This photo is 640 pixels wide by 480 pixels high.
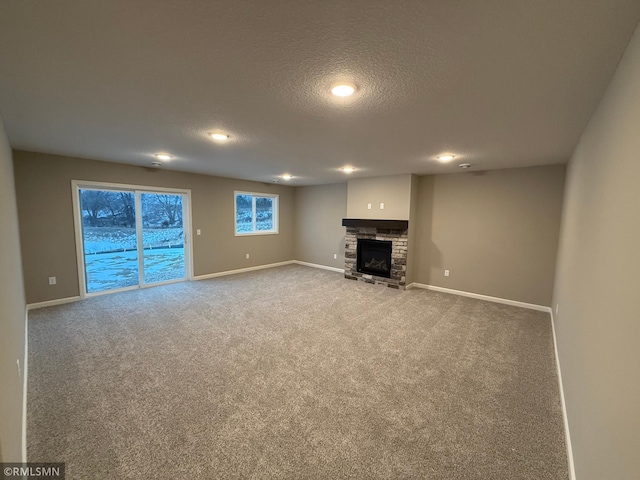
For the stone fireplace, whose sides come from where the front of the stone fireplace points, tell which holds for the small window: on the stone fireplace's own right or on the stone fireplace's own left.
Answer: on the stone fireplace's own right

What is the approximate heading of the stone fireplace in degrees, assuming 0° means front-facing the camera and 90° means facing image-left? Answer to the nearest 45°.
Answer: approximately 45°

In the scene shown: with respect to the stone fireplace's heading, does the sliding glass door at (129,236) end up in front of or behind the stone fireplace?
in front

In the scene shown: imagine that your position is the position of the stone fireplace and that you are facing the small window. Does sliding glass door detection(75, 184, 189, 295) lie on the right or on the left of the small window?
left

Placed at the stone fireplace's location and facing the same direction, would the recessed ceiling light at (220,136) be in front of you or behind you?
in front
